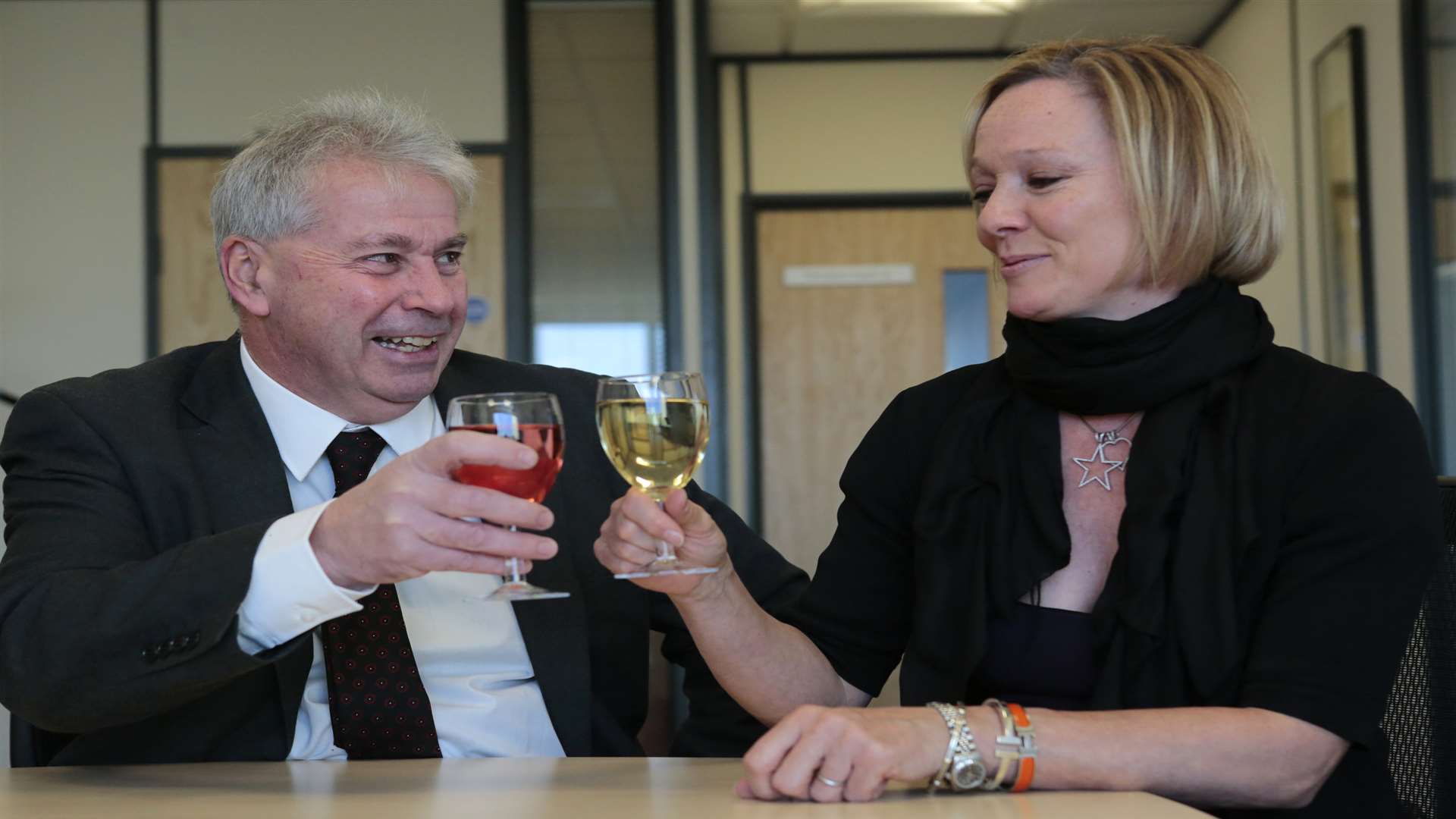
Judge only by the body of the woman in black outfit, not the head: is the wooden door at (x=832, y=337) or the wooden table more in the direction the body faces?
the wooden table

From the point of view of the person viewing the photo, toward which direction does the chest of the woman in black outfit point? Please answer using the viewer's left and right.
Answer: facing the viewer and to the left of the viewer

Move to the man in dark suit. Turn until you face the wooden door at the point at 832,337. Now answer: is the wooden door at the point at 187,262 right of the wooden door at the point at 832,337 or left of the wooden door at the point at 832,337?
left

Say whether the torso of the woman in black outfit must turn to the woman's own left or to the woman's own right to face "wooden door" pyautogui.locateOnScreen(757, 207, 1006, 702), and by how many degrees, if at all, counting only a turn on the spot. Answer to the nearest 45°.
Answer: approximately 135° to the woman's own right

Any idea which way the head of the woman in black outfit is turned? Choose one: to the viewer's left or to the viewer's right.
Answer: to the viewer's left

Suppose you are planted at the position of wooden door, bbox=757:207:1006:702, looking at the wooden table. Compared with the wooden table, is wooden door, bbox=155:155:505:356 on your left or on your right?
right

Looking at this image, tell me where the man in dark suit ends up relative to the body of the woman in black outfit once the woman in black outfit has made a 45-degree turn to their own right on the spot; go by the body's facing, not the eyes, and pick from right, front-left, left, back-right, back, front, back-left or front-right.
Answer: front

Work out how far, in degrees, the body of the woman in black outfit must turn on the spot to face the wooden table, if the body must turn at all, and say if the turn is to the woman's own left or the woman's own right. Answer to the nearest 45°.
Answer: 0° — they already face it

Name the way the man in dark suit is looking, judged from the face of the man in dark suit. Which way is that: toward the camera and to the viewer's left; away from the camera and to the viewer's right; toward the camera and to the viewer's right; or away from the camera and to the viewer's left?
toward the camera and to the viewer's right

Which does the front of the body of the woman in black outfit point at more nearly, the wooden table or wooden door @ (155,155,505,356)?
the wooden table

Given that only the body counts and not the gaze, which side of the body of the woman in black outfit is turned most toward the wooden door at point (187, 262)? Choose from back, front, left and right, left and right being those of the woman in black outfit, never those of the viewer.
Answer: right
